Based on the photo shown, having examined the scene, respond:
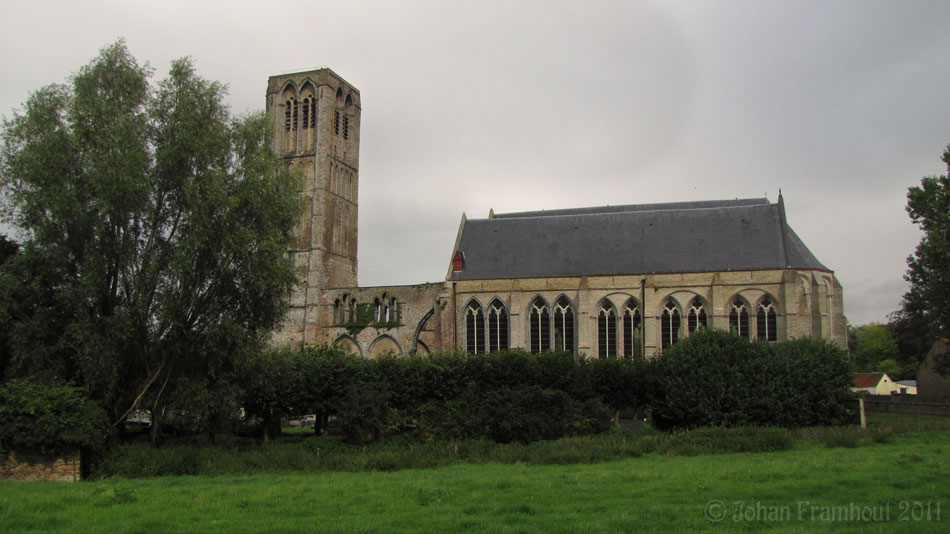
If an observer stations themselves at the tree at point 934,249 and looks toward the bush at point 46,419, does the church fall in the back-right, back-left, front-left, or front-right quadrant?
front-right

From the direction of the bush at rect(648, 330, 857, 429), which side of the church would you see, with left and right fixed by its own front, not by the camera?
left

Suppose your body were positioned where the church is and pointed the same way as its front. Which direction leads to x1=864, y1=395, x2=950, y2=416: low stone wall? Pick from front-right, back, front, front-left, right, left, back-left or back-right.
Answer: back

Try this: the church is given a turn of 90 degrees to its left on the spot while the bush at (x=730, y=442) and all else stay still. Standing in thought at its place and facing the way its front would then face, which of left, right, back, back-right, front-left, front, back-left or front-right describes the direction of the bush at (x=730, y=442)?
front

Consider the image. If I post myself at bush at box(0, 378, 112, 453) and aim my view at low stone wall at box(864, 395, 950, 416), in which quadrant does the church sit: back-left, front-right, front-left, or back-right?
front-left

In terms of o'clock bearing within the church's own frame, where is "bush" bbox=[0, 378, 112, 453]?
The bush is roughly at 10 o'clock from the church.

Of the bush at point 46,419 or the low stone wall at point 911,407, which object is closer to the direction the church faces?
the bush

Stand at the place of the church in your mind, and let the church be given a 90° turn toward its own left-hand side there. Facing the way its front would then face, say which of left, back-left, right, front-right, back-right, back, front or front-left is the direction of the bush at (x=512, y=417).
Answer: front

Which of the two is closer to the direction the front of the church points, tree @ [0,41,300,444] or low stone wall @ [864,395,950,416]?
the tree

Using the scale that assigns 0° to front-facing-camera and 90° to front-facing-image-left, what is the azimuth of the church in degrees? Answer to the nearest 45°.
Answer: approximately 90°

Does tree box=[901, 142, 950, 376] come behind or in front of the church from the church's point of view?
behind
